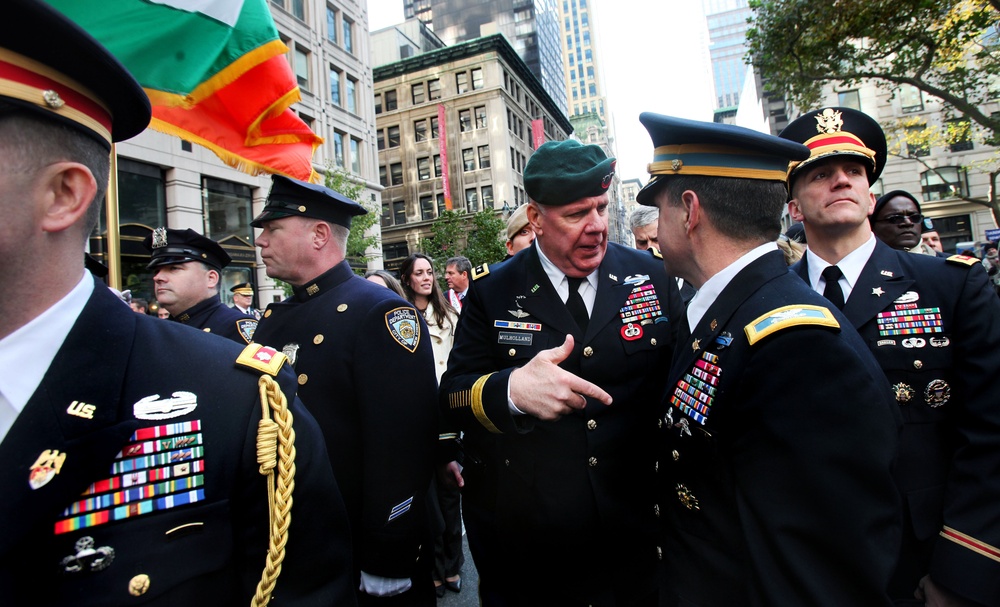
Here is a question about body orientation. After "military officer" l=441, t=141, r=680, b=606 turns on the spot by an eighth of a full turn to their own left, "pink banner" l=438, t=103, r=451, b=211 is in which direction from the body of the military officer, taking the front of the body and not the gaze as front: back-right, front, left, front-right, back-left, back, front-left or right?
back-left

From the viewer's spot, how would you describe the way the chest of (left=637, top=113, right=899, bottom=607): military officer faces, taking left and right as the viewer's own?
facing to the left of the viewer

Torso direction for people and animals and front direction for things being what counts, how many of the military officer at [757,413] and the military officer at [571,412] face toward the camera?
1

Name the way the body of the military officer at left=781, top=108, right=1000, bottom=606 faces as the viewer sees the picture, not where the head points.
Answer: toward the camera

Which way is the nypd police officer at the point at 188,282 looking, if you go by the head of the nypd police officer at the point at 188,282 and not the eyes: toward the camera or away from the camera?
toward the camera

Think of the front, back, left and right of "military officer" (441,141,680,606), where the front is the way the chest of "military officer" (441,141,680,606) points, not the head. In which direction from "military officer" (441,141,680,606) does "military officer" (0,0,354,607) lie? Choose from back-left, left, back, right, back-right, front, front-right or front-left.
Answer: front-right

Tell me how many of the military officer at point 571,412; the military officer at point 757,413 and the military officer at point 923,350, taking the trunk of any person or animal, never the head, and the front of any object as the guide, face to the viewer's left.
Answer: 1

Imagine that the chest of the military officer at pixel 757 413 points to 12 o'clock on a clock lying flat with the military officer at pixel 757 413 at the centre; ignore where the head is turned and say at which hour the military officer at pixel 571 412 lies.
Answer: the military officer at pixel 571 412 is roughly at 1 o'clock from the military officer at pixel 757 413.

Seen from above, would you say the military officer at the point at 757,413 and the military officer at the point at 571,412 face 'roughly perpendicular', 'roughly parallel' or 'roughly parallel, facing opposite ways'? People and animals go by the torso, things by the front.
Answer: roughly perpendicular

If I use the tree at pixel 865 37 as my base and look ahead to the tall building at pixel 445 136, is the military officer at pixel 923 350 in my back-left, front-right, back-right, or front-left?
back-left

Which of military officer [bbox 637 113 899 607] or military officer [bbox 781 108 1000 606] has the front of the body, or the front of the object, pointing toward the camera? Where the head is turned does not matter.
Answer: military officer [bbox 781 108 1000 606]

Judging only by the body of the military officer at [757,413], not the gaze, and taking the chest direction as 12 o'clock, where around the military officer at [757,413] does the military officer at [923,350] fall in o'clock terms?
the military officer at [923,350] is roughly at 4 o'clock from the military officer at [757,413].

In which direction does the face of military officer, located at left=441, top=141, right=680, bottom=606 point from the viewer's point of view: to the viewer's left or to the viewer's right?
to the viewer's right

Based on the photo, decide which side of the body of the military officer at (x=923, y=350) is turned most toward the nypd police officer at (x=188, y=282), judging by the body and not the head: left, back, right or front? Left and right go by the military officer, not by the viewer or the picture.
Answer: right

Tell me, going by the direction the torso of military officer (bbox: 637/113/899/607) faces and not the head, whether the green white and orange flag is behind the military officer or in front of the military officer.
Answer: in front
